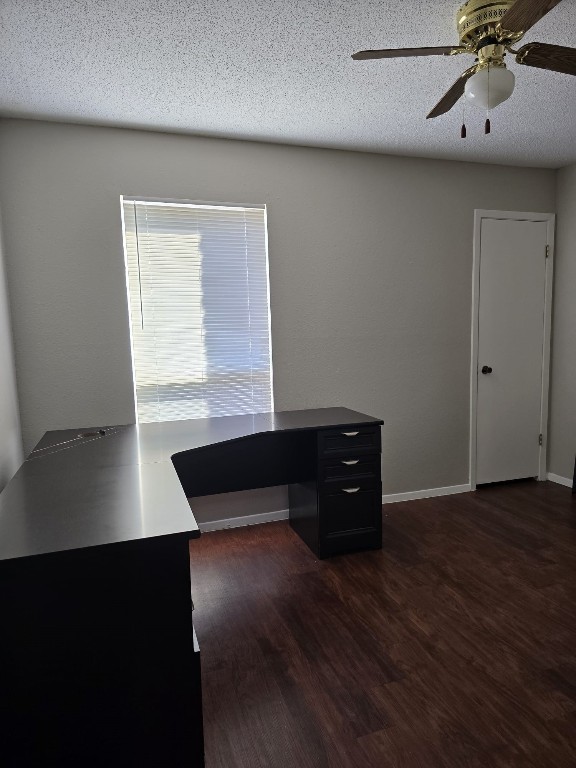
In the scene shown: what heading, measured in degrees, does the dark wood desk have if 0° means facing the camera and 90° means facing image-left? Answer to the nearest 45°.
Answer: approximately 315°
